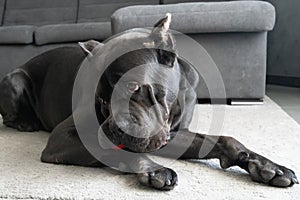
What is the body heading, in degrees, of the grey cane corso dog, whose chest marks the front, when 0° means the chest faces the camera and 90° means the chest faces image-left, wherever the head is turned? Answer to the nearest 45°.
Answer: approximately 315°

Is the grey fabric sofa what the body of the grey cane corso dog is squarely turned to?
no
